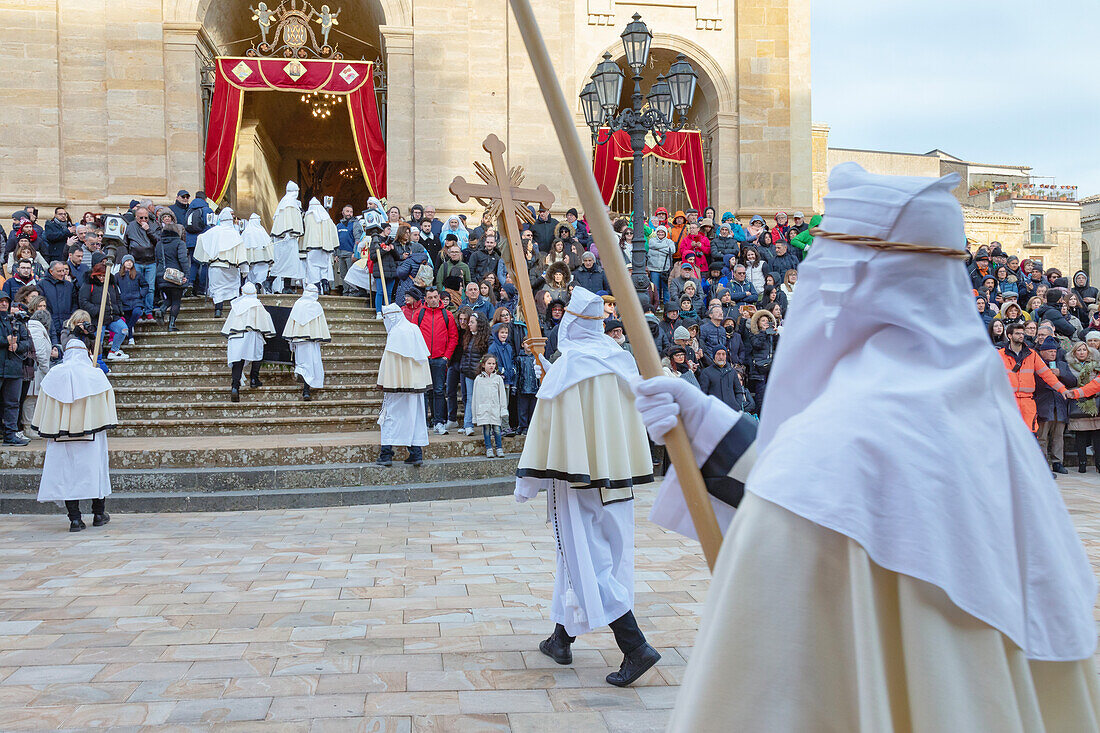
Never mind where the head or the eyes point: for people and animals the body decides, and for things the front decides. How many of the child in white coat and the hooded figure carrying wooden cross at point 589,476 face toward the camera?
1

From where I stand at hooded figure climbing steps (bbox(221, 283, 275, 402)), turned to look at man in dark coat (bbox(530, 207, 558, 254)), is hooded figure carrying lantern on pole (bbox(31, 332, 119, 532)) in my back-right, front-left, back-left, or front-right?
back-right

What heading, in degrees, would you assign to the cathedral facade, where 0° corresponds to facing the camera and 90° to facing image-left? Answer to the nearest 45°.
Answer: approximately 0°

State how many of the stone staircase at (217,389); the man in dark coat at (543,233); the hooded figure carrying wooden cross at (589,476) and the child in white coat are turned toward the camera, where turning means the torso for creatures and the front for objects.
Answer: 3

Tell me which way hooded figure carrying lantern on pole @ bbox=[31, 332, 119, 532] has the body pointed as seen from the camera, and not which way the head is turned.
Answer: away from the camera

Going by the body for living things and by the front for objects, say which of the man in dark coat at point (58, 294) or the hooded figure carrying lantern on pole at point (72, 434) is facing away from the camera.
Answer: the hooded figure carrying lantern on pole

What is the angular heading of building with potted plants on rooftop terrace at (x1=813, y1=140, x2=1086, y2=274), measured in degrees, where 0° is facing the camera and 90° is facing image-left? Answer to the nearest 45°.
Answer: approximately 0°

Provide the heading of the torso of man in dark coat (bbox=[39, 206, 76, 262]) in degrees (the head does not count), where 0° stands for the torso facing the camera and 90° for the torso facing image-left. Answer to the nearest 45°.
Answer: approximately 315°
